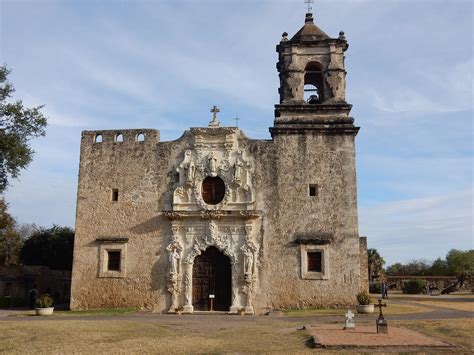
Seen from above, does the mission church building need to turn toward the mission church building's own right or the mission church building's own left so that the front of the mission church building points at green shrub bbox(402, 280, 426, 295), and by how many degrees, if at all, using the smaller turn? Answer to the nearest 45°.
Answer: approximately 135° to the mission church building's own left

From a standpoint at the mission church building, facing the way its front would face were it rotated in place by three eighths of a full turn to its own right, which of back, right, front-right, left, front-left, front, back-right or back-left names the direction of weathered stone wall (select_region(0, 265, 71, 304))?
front

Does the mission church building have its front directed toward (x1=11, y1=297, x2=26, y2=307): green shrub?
no

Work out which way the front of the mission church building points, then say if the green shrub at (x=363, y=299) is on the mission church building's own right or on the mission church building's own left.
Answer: on the mission church building's own left

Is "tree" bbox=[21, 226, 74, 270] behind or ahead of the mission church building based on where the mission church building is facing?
behind

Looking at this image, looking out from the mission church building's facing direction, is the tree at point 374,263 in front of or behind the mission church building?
behind

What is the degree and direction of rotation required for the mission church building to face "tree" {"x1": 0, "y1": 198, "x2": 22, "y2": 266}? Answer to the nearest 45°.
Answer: approximately 135° to its right

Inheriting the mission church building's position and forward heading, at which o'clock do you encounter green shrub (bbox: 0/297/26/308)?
The green shrub is roughly at 4 o'clock from the mission church building.

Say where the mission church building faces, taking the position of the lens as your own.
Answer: facing the viewer
